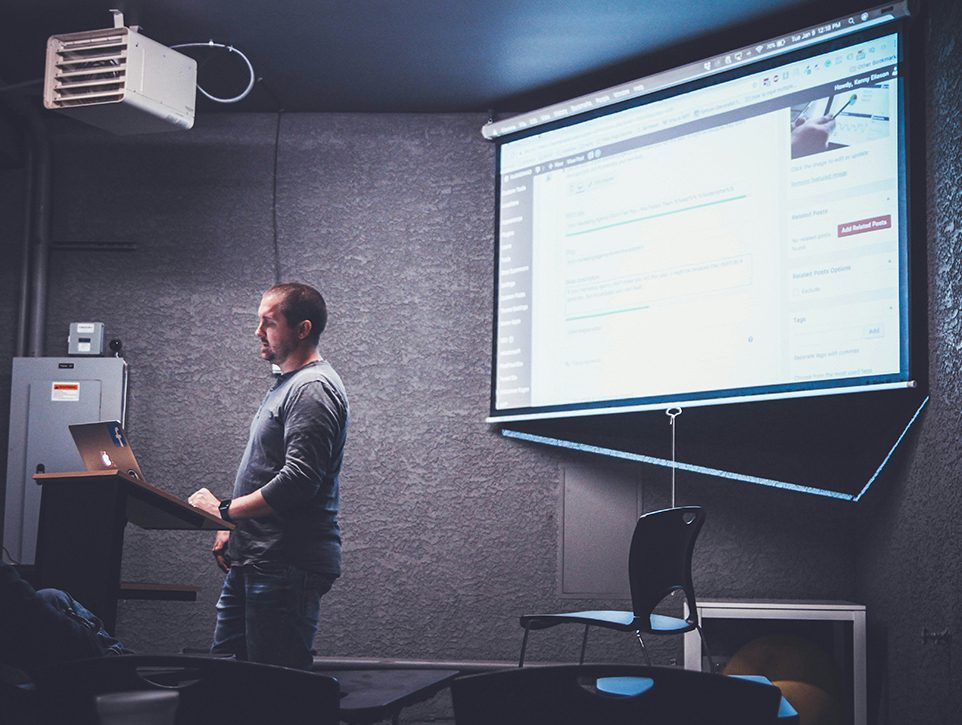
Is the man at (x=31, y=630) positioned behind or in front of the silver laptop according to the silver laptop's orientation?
behind

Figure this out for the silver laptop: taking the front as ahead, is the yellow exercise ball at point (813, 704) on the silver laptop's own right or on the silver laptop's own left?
on the silver laptop's own right

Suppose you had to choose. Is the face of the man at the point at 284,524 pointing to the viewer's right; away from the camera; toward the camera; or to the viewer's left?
to the viewer's left

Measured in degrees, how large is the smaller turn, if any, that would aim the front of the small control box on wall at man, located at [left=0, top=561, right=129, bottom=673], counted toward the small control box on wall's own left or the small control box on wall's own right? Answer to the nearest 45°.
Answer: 0° — it already faces them

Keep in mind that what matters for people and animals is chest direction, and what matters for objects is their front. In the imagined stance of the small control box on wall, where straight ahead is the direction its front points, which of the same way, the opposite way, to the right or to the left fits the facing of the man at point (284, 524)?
to the right

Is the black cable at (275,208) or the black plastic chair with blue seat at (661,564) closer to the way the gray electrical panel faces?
the black plastic chair with blue seat

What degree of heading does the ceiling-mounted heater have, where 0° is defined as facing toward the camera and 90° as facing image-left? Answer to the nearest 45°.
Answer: approximately 45°

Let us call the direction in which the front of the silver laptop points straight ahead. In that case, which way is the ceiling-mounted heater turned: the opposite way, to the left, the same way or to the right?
the opposite way

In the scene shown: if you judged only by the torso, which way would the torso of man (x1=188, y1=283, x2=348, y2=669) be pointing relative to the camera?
to the viewer's left
